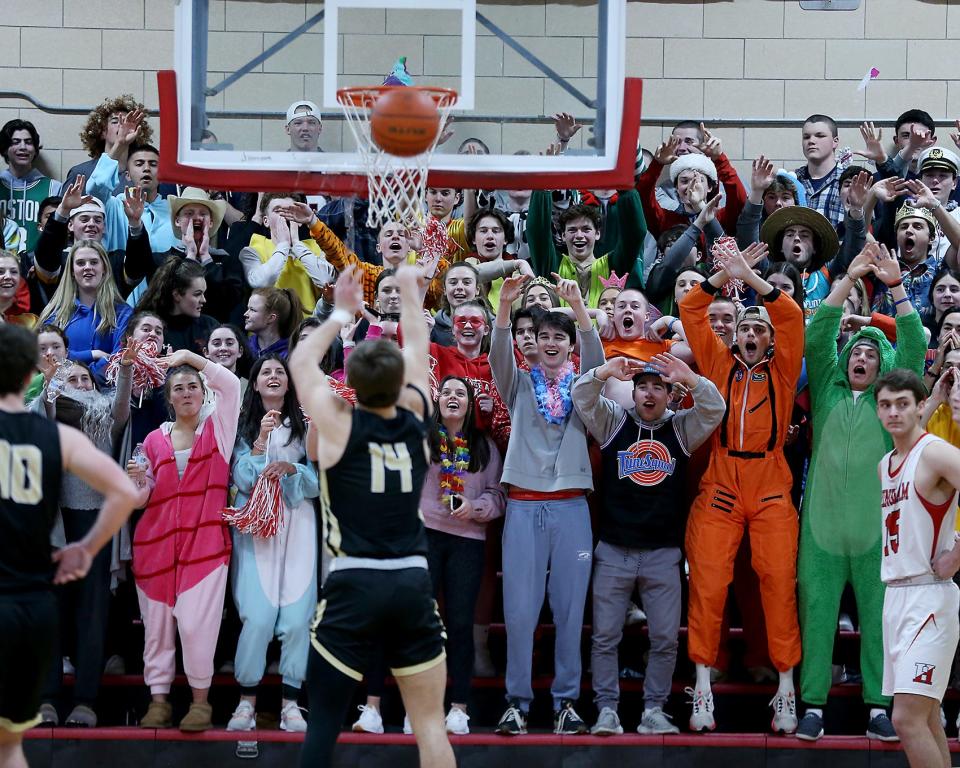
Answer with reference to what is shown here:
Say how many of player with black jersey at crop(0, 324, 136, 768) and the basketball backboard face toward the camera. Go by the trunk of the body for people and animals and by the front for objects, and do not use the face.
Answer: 1

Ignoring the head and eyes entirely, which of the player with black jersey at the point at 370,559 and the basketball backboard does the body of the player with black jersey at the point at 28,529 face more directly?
the basketball backboard

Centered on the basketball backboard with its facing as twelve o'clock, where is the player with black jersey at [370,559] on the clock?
The player with black jersey is roughly at 12 o'clock from the basketball backboard.

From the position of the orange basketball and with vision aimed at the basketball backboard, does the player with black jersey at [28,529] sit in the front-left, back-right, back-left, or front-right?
back-left

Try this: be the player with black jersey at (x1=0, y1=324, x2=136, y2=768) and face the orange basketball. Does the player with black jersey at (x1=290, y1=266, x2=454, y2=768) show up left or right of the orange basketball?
right

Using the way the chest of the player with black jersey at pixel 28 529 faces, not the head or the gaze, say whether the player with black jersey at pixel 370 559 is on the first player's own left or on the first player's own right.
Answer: on the first player's own right

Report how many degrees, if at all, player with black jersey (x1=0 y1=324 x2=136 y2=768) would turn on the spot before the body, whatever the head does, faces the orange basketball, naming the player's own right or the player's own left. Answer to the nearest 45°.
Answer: approximately 45° to the player's own right

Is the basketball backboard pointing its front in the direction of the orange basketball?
yes

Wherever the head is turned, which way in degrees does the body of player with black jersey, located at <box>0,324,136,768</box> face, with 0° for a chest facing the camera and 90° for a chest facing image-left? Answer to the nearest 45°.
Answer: approximately 180°

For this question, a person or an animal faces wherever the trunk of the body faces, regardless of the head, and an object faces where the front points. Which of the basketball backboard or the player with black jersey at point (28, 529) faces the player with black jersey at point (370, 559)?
the basketball backboard

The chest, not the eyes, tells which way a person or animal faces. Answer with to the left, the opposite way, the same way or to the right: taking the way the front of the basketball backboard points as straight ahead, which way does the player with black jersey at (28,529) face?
the opposite way

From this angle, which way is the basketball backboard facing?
toward the camera

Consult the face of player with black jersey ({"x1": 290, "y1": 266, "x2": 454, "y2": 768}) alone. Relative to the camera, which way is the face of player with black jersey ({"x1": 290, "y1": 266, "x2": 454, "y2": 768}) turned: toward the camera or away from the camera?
away from the camera

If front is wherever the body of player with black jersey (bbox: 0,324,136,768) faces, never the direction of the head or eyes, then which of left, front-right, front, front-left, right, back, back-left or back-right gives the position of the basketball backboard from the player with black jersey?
front-right
